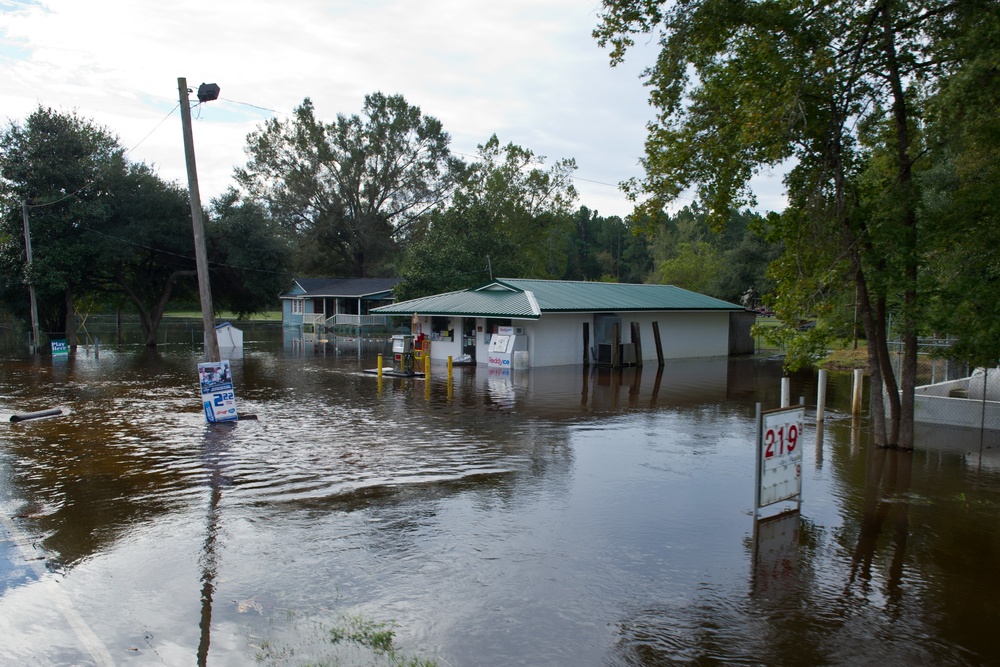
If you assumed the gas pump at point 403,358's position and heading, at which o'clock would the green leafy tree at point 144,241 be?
The green leafy tree is roughly at 3 o'clock from the gas pump.

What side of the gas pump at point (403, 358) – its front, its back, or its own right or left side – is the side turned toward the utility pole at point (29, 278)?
right

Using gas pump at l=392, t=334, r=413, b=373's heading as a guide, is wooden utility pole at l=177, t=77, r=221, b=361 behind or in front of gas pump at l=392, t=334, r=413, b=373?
in front

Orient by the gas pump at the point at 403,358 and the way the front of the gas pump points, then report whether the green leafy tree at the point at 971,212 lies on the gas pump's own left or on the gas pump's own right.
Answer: on the gas pump's own left

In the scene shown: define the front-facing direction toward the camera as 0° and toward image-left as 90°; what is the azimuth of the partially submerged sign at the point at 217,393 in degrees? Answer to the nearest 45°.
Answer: approximately 0°

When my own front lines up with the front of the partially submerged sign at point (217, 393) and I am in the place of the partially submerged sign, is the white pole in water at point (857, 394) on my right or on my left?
on my left

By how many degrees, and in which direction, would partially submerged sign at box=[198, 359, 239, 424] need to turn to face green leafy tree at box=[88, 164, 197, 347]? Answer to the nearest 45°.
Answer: approximately 180°

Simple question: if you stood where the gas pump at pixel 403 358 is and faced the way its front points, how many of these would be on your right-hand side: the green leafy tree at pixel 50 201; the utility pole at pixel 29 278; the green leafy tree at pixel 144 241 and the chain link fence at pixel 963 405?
3

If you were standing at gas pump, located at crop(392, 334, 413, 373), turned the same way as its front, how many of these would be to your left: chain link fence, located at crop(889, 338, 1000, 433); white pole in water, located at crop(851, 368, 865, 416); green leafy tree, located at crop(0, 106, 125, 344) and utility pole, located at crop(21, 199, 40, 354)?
2

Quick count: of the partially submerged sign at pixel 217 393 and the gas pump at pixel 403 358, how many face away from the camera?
0

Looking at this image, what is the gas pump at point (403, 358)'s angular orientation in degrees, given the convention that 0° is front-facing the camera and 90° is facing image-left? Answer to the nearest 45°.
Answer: approximately 45°

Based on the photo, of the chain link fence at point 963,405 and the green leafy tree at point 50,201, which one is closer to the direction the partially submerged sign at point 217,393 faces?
the chain link fence

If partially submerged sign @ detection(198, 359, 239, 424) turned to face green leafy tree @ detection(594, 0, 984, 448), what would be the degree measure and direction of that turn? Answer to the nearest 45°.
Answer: approximately 45° to its left
